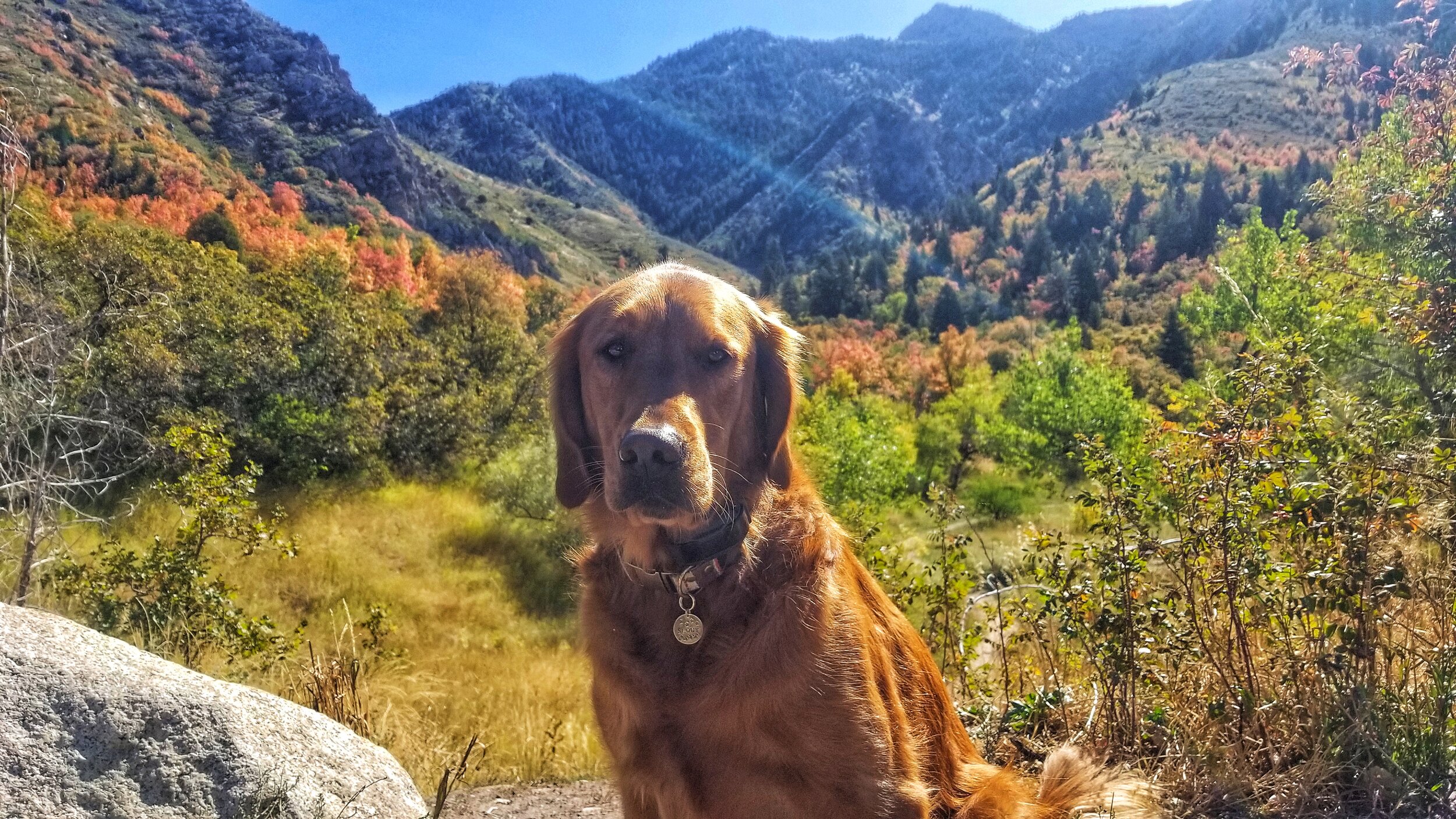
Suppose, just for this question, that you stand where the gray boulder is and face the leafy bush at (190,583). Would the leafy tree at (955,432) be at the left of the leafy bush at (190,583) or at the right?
right

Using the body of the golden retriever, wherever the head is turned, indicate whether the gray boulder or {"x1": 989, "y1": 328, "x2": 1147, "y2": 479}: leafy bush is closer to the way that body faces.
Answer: the gray boulder

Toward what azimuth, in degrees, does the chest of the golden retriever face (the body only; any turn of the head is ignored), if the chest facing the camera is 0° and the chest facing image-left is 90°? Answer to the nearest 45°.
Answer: approximately 45°

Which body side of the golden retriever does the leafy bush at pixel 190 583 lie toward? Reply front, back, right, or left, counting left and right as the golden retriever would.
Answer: right

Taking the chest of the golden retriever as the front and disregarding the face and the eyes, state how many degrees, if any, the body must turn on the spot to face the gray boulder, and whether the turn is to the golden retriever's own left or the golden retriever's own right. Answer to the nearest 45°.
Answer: approximately 45° to the golden retriever's own right

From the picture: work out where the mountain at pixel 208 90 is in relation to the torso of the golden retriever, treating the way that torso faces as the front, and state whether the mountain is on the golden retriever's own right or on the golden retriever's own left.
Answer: on the golden retriever's own right
